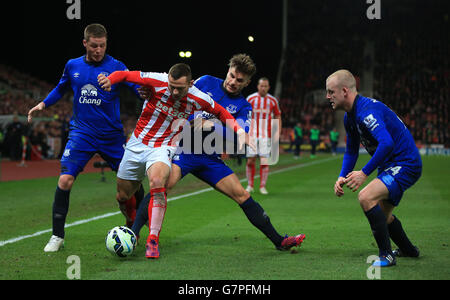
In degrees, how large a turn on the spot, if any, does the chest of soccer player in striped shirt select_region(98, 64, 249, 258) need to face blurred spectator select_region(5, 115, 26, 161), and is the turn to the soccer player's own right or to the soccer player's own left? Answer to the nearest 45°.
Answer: approximately 180°

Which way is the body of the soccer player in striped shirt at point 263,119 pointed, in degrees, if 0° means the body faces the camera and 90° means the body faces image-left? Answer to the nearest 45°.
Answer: approximately 0°

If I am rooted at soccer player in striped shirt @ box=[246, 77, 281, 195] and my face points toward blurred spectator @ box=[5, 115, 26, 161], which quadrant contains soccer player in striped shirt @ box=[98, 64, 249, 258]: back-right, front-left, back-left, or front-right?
back-left

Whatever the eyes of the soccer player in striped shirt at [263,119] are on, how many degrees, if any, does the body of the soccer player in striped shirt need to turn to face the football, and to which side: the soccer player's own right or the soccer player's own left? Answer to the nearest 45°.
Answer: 0° — they already face it

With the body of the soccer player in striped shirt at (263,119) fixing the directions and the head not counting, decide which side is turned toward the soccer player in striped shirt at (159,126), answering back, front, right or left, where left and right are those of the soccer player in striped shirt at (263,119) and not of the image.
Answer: front

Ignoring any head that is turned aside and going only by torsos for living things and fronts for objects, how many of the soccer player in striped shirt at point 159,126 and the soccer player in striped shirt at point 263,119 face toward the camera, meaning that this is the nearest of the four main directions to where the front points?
2

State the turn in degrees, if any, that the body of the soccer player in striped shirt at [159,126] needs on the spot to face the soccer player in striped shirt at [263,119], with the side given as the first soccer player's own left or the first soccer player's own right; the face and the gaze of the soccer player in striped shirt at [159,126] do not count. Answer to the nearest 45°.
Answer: approximately 180°

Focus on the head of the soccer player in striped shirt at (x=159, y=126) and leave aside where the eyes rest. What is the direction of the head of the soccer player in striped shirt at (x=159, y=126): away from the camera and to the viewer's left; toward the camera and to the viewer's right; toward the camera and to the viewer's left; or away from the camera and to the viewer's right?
toward the camera and to the viewer's left

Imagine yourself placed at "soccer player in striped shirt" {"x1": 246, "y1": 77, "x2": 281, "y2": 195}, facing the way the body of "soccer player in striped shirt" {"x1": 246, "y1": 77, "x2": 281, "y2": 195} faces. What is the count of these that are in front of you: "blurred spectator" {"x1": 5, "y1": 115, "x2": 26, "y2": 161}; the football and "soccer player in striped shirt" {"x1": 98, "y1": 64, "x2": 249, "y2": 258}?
2

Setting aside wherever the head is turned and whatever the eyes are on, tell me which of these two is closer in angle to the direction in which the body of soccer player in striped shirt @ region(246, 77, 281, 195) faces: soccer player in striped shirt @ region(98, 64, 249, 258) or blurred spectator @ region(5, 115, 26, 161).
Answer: the soccer player in striped shirt
